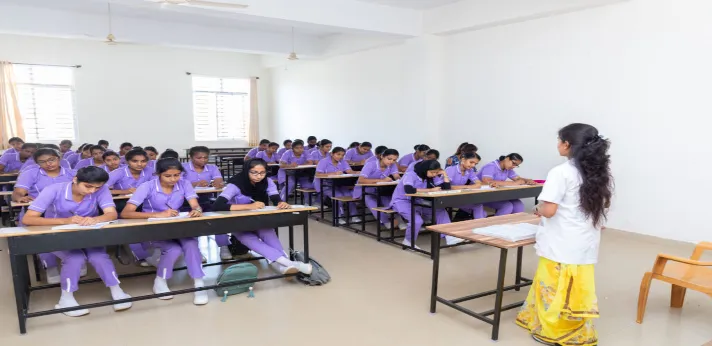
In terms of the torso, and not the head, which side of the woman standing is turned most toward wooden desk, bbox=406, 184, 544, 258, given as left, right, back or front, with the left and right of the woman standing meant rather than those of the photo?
front

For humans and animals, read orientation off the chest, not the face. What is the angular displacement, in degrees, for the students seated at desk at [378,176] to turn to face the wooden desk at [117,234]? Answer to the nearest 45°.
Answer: approximately 90° to their right

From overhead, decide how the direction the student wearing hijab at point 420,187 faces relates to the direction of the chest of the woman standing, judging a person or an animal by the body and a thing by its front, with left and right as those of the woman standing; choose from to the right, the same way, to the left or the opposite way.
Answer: the opposite way

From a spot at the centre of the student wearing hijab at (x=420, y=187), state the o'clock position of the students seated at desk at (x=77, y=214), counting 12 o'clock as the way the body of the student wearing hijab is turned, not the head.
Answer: The students seated at desk is roughly at 3 o'clock from the student wearing hijab.

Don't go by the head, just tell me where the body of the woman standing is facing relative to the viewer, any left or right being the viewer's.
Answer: facing away from the viewer and to the left of the viewer

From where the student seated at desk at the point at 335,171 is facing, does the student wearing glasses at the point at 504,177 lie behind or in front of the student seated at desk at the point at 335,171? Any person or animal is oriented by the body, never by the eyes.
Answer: in front

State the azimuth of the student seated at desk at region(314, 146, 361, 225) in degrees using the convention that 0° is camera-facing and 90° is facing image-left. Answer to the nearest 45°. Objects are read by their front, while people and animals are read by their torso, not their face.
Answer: approximately 315°

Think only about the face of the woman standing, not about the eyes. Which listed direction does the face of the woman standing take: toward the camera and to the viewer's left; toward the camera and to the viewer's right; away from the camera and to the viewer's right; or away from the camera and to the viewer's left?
away from the camera and to the viewer's left

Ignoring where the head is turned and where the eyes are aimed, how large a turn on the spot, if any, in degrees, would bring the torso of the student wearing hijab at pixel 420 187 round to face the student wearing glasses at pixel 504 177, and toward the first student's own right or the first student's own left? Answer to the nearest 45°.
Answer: approximately 90° to the first student's own left

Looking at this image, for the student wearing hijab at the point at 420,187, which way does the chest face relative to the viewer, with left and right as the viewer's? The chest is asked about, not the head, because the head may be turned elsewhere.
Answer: facing the viewer and to the right of the viewer

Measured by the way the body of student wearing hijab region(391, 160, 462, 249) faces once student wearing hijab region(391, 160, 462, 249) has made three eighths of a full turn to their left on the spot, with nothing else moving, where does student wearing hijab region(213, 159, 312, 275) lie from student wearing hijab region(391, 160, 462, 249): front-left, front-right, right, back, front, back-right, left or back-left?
back-left

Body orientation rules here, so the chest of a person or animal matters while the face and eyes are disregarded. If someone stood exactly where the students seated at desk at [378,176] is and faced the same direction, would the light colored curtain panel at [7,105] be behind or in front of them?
behind

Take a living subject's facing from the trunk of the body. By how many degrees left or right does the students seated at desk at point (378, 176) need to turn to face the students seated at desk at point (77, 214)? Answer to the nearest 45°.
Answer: approximately 90° to their right
